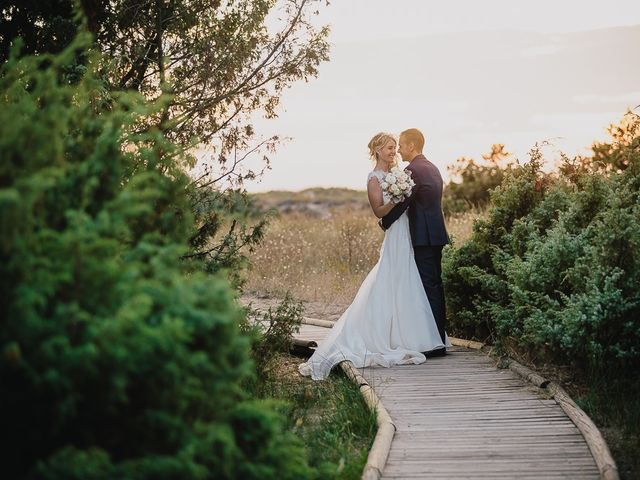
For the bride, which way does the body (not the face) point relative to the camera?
to the viewer's right

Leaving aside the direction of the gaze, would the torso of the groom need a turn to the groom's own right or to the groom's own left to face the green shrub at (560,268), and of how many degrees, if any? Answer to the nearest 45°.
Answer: approximately 180°

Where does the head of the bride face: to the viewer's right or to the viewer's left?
to the viewer's right

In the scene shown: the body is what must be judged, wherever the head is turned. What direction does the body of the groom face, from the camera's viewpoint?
to the viewer's left

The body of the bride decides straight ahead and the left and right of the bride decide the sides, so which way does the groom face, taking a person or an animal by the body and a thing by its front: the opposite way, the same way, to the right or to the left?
the opposite way

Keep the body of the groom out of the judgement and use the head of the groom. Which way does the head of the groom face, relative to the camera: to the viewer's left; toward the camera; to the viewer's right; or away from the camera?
to the viewer's left

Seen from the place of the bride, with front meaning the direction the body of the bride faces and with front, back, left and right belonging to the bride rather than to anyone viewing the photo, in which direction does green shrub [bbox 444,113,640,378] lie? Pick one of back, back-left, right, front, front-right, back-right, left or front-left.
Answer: front
